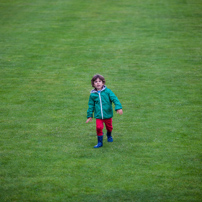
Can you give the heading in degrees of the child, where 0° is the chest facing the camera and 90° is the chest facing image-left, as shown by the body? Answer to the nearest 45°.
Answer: approximately 0°
